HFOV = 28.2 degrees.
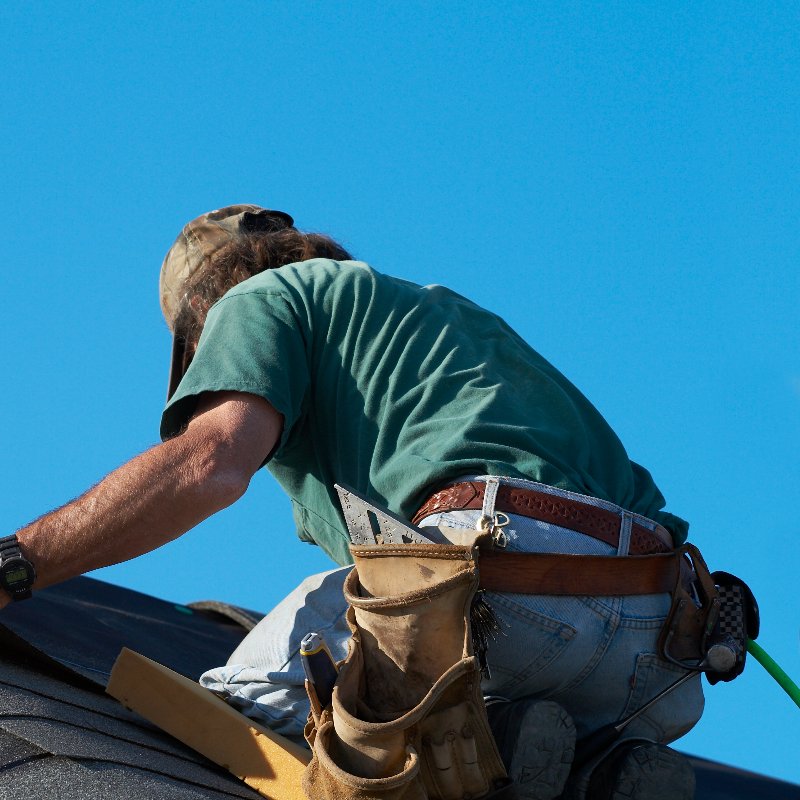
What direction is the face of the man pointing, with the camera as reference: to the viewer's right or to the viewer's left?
to the viewer's left

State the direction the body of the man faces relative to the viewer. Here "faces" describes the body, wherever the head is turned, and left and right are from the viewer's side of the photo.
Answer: facing away from the viewer and to the left of the viewer

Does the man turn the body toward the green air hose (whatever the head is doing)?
no
